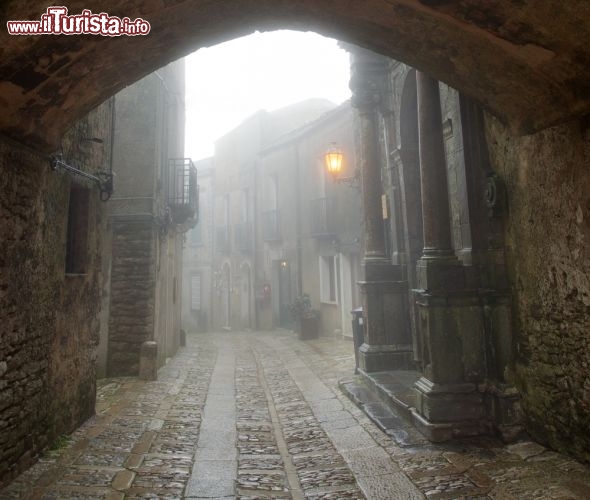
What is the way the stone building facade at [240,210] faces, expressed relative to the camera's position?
facing the viewer

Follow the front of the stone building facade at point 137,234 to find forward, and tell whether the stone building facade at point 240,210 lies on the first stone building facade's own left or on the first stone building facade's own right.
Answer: on the first stone building facade's own left

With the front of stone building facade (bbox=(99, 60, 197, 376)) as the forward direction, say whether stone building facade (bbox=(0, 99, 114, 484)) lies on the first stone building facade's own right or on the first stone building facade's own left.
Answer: on the first stone building facade's own right

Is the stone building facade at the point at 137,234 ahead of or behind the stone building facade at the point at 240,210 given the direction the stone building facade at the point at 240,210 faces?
ahead

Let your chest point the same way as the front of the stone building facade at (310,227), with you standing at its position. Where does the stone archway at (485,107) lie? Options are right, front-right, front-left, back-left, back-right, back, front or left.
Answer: front-left

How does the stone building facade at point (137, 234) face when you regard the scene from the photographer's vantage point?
facing to the right of the viewer

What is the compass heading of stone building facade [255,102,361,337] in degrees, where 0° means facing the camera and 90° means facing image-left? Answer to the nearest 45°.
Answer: approximately 45°

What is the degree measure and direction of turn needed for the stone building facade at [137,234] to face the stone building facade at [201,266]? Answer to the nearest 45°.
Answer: approximately 90° to its left

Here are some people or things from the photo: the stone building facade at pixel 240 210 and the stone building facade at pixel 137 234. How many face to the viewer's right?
1

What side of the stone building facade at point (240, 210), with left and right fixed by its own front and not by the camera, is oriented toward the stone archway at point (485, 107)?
front

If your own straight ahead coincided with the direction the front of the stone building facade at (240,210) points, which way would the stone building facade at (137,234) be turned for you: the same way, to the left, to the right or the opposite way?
to the left
